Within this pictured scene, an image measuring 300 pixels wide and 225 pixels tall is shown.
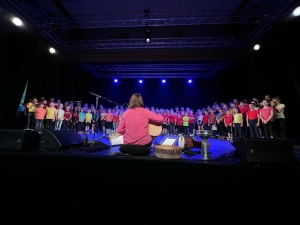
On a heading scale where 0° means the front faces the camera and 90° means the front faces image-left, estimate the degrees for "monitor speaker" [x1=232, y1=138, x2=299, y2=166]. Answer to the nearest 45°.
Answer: approximately 135°

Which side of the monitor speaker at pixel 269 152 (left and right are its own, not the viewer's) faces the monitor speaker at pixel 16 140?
left

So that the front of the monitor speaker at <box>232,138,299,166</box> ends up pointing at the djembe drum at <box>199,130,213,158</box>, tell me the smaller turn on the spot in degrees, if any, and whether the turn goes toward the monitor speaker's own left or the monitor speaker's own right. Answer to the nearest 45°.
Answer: approximately 45° to the monitor speaker's own left

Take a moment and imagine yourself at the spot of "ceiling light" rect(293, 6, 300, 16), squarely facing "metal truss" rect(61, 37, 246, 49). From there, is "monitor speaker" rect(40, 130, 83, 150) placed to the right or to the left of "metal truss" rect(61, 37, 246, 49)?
left

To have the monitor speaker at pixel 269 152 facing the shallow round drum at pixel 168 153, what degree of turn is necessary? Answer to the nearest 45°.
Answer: approximately 90° to its left
